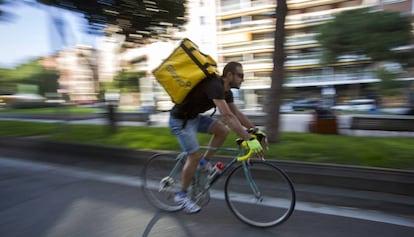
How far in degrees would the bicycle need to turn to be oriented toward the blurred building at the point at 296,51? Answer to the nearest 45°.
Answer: approximately 135° to its left

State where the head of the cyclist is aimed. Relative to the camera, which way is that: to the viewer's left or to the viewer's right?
to the viewer's right

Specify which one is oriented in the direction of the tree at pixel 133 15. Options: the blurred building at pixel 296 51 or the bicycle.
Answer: the blurred building

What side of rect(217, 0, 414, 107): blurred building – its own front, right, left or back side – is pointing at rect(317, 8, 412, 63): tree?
front

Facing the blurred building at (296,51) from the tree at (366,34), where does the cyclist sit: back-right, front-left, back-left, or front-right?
back-left

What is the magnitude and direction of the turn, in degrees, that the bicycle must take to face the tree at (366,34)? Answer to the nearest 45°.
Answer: approximately 90° to its left

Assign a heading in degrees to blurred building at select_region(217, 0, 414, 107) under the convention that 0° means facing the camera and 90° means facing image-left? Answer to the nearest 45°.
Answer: approximately 0°

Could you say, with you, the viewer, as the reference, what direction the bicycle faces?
facing the viewer and to the right of the viewer

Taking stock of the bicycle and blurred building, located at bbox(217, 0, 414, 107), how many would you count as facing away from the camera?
0

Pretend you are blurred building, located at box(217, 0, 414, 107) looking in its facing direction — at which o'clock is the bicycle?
The bicycle is roughly at 12 o'clock from the blurred building.

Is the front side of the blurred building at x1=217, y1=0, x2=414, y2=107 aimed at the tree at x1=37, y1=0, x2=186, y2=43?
yes
